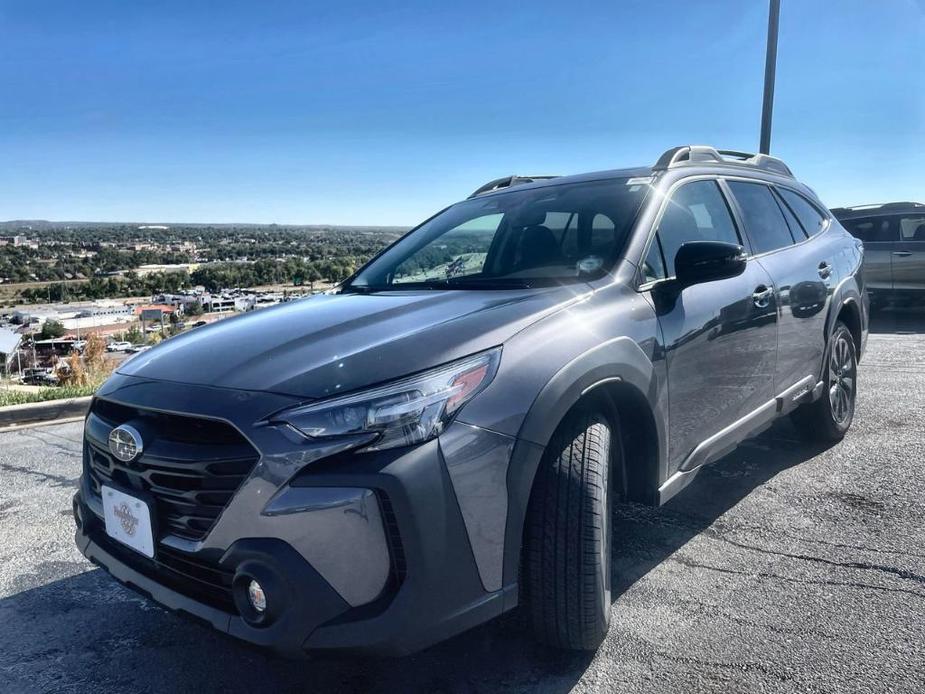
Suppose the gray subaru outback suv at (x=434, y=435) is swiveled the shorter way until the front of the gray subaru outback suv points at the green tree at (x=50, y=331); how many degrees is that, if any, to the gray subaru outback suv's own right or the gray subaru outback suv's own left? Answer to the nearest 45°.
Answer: approximately 90° to the gray subaru outback suv's own right

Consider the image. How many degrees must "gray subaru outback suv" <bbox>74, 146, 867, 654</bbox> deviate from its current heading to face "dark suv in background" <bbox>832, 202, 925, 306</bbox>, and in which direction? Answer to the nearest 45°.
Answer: approximately 180°

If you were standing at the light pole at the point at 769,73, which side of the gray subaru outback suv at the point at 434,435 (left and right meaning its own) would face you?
back

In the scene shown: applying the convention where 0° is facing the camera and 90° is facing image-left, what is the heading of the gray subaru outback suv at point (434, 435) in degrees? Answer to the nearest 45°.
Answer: approximately 45°
